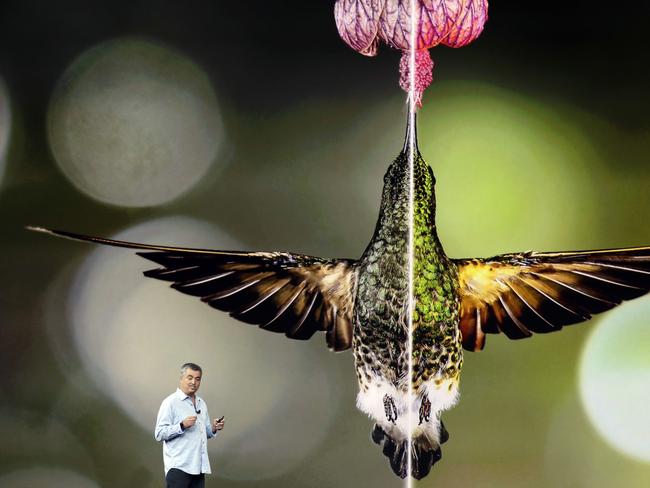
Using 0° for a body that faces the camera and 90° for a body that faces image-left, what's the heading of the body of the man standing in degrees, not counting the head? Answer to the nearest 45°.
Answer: approximately 315°
